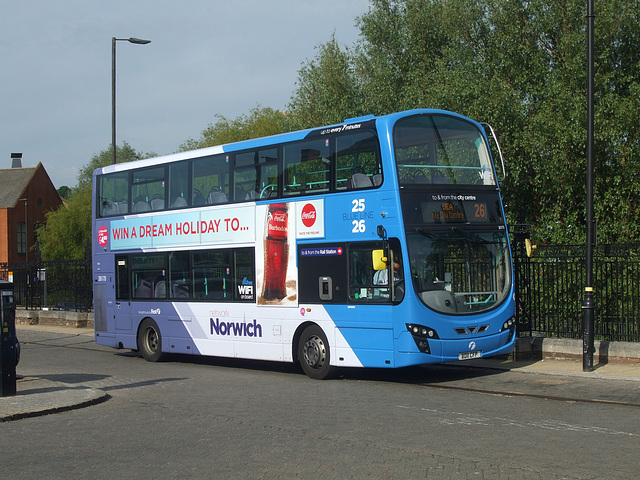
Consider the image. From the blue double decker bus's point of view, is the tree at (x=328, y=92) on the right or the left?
on its left

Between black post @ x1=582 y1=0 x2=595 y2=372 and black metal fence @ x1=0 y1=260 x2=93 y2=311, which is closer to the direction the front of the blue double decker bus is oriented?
the black post

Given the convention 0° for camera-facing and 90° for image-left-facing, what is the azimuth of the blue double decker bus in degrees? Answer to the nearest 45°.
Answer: approximately 315°

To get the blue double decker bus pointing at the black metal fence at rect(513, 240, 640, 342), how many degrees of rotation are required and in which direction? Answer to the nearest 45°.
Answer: approximately 90° to its left

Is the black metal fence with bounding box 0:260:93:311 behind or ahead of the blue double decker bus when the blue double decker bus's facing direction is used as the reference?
behind

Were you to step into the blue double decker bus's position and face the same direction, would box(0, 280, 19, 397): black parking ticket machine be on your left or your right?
on your right

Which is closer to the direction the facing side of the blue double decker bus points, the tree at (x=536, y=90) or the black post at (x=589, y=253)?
the black post

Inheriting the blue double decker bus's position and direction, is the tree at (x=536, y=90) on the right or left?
on its left

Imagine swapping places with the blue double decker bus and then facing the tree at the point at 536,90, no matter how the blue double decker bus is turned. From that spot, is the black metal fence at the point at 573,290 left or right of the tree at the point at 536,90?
right
